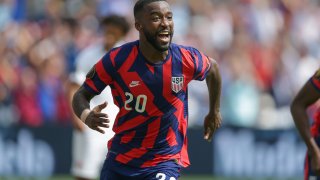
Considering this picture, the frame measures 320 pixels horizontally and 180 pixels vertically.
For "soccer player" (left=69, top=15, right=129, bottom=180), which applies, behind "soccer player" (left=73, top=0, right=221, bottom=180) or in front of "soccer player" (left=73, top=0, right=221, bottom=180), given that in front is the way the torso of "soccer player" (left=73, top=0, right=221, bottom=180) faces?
behind

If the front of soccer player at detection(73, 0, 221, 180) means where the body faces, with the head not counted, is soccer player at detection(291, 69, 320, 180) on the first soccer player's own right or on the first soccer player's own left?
on the first soccer player's own left

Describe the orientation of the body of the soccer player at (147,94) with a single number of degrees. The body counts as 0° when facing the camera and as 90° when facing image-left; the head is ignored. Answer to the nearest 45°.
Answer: approximately 0°
